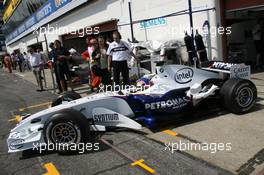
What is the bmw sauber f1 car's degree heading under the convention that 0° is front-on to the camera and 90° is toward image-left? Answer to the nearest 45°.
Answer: approximately 45°

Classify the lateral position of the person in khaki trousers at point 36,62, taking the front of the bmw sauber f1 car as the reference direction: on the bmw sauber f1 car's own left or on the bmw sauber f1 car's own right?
on the bmw sauber f1 car's own right

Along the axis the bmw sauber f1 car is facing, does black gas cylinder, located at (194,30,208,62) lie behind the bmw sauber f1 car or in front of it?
behind

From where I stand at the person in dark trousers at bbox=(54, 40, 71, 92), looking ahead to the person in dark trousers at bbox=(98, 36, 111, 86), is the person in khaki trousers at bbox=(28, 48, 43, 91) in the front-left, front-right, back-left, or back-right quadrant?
back-left

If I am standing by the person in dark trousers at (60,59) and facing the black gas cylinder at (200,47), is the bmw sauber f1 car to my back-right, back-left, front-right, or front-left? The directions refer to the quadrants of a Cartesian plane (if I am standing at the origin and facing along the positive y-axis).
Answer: front-right

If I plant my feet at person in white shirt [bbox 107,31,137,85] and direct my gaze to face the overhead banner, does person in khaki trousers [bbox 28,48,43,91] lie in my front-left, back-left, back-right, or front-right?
front-left

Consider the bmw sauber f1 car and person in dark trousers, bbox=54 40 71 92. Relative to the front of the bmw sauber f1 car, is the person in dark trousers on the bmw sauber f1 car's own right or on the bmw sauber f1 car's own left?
on the bmw sauber f1 car's own right

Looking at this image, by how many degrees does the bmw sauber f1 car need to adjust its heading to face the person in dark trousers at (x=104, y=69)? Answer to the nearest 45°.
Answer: approximately 135° to its right

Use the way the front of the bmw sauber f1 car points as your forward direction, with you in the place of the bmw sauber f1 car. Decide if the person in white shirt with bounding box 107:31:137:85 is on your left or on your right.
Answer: on your right
